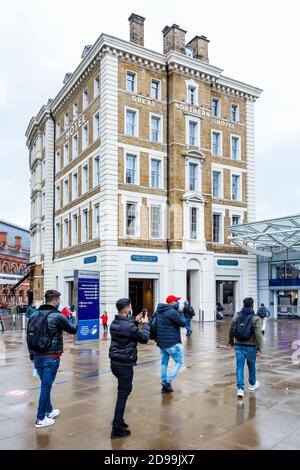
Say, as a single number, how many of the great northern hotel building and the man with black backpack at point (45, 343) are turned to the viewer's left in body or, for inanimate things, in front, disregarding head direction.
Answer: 0

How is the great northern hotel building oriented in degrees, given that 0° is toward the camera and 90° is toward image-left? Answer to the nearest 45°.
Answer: approximately 315°

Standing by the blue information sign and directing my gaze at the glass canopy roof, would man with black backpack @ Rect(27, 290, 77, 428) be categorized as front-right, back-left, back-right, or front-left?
back-right

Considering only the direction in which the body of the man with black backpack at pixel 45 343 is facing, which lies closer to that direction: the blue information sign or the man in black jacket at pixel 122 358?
the blue information sign

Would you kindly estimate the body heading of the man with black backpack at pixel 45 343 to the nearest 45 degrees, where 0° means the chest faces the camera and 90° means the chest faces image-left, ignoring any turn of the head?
approximately 225°

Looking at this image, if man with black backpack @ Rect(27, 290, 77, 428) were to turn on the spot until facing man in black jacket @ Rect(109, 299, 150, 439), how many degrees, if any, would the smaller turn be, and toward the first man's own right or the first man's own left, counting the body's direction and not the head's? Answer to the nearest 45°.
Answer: approximately 90° to the first man's own right

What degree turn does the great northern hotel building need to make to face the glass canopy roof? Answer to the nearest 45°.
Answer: approximately 45° to its left

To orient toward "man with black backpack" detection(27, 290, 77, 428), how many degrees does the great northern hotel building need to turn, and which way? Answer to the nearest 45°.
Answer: approximately 45° to its right

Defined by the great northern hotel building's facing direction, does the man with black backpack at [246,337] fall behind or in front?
in front

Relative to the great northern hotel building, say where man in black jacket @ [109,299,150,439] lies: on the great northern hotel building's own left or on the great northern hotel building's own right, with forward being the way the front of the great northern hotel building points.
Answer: on the great northern hotel building's own right

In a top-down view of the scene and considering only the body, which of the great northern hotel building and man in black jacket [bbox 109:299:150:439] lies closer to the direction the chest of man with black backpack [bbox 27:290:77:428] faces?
the great northern hotel building

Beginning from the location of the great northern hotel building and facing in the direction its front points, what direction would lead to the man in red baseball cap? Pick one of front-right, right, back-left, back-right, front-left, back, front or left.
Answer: front-right
